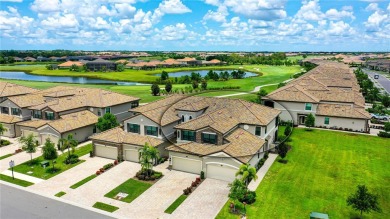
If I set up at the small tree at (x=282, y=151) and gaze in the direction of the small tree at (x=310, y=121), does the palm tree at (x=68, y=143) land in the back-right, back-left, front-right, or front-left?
back-left

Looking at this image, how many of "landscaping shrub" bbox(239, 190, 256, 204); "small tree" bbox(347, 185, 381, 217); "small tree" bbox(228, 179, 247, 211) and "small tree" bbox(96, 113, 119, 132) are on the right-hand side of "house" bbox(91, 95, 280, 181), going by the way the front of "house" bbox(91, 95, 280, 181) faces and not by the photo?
1

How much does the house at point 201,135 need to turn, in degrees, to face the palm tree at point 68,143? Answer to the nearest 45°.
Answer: approximately 45° to its right

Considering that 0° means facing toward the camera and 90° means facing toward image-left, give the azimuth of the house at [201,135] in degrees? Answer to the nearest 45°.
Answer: approximately 45°

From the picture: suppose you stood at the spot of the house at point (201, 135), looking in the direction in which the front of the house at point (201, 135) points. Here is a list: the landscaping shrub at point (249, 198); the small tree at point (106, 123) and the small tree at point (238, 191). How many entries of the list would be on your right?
1

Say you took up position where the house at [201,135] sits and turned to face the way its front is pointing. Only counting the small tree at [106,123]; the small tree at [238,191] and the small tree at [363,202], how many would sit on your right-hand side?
1

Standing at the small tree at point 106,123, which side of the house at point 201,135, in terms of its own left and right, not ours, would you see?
right

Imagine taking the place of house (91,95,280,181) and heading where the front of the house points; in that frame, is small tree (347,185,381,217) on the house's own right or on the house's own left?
on the house's own left

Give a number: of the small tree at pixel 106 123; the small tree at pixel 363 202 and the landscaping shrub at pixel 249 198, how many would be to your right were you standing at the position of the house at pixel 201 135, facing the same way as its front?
1

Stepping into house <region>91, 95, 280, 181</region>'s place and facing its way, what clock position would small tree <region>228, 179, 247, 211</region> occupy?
The small tree is roughly at 10 o'clock from the house.

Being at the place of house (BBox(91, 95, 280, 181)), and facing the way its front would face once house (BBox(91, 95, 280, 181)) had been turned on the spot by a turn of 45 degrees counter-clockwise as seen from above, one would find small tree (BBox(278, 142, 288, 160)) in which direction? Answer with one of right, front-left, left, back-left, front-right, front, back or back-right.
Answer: left
